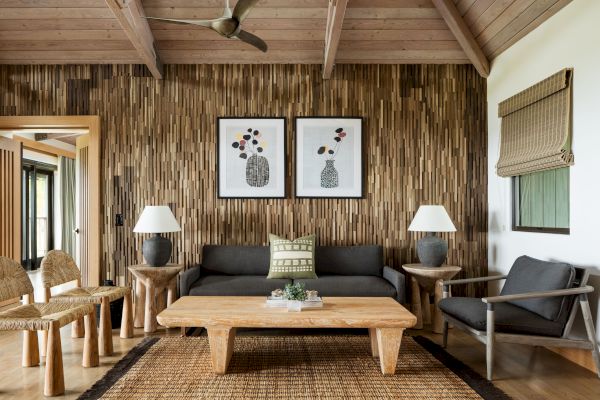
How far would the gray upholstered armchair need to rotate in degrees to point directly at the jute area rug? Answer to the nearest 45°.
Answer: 0° — it already faces it

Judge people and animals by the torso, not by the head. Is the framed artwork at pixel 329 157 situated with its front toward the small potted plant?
yes

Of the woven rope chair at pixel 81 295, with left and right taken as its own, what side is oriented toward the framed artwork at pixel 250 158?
left

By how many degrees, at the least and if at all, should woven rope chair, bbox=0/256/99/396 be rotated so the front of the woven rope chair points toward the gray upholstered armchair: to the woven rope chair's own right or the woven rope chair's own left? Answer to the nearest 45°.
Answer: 0° — it already faces it

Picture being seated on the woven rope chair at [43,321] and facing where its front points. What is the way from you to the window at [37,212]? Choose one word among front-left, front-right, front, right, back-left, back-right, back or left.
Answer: back-left

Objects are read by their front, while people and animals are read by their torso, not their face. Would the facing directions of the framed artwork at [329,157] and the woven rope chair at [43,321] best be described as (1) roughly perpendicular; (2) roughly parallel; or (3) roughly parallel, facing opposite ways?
roughly perpendicular

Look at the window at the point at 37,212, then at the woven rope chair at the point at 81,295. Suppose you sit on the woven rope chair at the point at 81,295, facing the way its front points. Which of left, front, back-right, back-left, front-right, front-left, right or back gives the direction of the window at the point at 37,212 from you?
back-left

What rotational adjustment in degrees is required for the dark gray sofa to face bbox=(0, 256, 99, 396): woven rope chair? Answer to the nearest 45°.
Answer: approximately 45° to its right

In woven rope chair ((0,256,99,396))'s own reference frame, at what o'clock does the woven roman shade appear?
The woven roman shade is roughly at 11 o'clock from the woven rope chair.

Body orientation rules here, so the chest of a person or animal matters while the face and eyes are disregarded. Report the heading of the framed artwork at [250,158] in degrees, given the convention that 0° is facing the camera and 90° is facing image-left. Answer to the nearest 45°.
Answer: approximately 0°

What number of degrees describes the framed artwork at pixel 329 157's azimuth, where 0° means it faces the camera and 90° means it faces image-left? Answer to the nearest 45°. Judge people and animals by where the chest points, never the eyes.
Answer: approximately 0°
